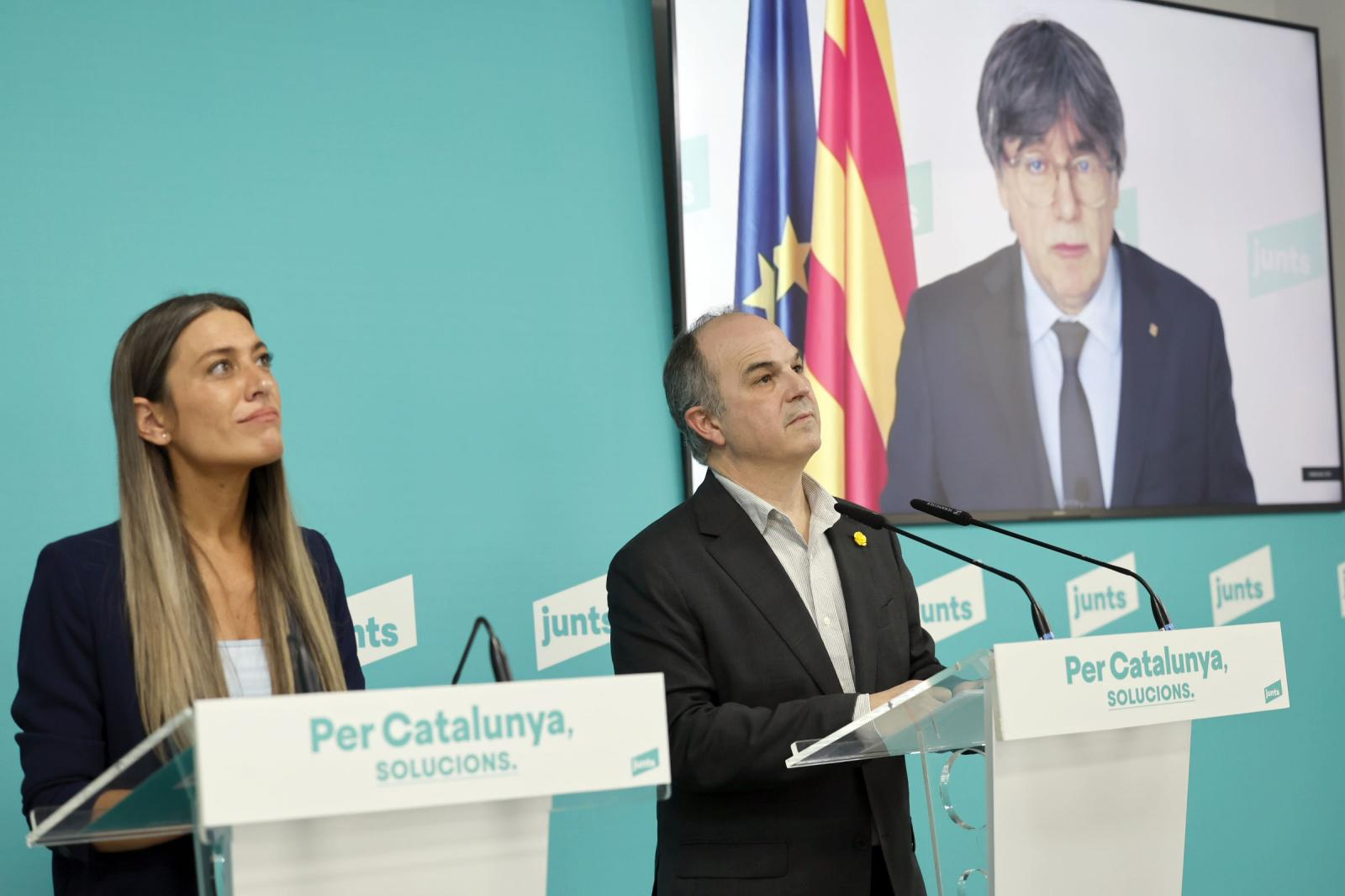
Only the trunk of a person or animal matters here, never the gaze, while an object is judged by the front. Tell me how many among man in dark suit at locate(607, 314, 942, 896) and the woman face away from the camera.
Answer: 0

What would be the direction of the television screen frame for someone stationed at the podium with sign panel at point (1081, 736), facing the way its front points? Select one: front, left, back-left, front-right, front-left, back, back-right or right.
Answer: back-left

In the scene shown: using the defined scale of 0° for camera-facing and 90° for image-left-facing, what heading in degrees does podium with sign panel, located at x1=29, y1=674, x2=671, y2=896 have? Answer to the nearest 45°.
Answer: approximately 315°

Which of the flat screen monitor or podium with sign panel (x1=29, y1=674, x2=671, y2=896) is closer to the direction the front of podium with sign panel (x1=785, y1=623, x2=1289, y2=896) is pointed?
the podium with sign panel (x1=29, y1=674, x2=671, y2=896)

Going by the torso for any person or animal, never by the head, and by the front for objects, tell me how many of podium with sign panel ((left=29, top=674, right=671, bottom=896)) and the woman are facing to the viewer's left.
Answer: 0

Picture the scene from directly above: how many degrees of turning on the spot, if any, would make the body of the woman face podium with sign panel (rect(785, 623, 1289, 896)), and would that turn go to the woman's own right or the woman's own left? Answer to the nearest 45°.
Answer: approximately 45° to the woman's own left

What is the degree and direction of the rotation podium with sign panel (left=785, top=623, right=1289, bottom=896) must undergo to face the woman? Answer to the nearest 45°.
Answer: approximately 135° to its right

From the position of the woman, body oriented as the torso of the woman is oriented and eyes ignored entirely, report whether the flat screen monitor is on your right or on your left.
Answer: on your left

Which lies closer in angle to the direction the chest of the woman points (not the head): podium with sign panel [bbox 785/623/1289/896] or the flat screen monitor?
the podium with sign panel

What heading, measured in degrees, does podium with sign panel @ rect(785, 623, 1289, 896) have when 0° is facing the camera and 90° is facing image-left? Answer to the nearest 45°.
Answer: approximately 315°

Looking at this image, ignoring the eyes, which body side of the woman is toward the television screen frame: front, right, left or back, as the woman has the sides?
left

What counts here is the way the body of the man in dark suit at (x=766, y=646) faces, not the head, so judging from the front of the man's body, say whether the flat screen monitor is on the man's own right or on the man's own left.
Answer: on the man's own left
